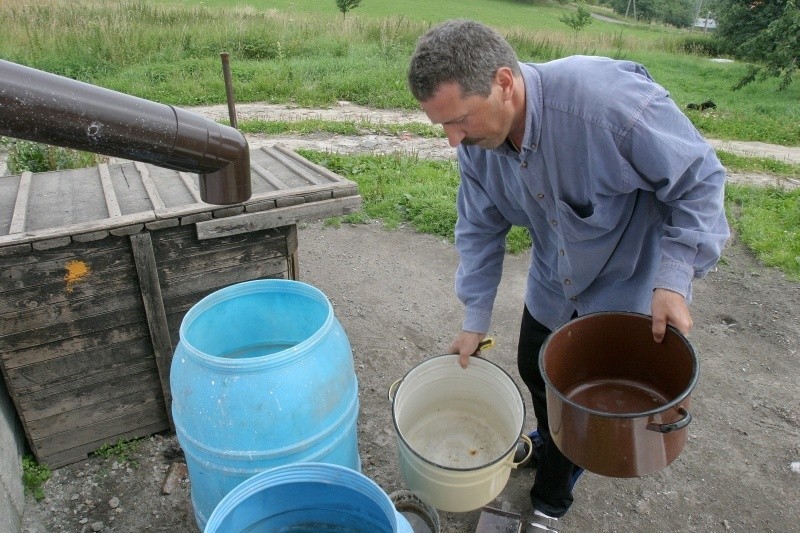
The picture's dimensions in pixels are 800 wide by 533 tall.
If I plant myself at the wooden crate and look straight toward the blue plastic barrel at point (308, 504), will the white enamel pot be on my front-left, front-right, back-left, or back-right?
front-left

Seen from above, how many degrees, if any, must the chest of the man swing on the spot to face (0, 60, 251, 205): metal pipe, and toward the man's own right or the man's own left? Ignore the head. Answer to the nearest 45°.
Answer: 0° — they already face it

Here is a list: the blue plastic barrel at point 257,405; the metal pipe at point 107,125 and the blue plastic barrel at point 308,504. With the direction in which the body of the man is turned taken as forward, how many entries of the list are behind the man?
0

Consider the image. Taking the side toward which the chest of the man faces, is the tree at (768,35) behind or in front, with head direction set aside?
behind

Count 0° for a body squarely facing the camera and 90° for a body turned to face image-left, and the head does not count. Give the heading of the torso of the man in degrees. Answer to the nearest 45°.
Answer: approximately 45°

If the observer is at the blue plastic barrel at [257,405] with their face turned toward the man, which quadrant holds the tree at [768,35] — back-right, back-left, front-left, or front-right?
front-left

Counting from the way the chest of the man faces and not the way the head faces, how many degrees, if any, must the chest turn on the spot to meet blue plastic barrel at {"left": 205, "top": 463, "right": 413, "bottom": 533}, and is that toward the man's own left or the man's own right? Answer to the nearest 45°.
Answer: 0° — they already face it

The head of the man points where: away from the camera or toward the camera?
toward the camera

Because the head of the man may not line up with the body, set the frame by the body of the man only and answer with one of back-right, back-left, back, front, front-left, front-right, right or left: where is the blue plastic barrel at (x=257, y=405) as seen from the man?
front
